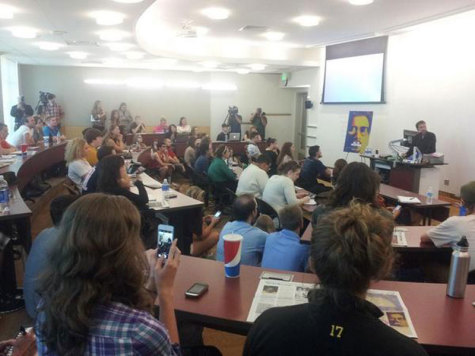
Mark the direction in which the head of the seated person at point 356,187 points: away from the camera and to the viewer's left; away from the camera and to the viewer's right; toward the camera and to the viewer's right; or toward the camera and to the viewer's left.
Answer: away from the camera and to the viewer's right

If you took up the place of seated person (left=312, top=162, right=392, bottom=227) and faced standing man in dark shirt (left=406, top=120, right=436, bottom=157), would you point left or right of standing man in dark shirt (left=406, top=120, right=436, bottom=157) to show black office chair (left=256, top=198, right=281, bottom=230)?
left

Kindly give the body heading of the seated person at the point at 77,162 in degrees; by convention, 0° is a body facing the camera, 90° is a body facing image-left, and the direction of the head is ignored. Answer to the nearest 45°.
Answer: approximately 225°

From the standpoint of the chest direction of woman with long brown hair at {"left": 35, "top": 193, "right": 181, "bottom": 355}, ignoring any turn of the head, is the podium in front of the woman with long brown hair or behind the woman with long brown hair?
in front

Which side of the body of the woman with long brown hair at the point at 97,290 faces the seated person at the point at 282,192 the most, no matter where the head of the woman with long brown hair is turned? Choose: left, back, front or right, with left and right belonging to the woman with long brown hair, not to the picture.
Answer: front

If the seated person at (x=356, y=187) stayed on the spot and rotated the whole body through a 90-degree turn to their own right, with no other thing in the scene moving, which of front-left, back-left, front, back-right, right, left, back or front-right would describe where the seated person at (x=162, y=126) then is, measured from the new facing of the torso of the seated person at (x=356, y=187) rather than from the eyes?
back-left

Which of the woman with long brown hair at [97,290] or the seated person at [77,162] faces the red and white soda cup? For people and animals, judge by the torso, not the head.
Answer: the woman with long brown hair

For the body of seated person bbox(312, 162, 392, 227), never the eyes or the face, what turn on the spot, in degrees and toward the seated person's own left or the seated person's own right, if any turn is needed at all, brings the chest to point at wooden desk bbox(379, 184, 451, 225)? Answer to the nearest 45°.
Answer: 0° — they already face it

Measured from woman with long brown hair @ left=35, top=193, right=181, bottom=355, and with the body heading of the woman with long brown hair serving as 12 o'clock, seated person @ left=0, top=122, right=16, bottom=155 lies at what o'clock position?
The seated person is roughly at 10 o'clock from the woman with long brown hair.

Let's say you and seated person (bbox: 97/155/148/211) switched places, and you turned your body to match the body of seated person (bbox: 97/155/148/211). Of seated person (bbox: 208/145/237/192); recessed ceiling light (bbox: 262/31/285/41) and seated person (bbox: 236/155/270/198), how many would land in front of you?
3
